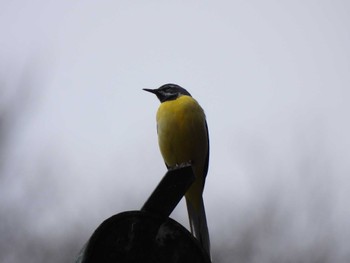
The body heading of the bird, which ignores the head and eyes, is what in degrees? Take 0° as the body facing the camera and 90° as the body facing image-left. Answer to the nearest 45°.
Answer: approximately 45°
